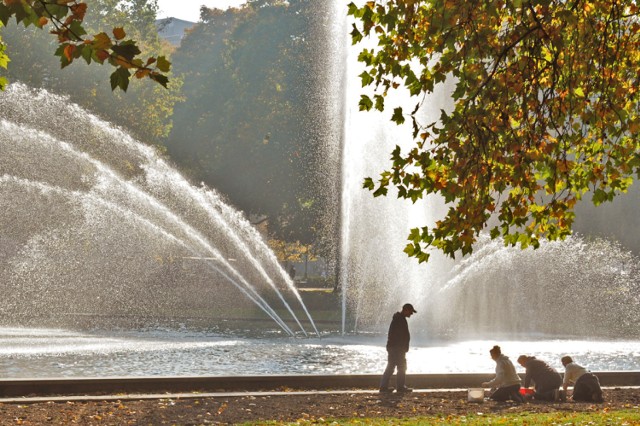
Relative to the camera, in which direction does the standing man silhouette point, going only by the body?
to the viewer's right

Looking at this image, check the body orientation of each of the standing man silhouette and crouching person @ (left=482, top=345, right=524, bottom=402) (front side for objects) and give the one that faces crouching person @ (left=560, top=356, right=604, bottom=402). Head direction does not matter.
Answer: the standing man silhouette

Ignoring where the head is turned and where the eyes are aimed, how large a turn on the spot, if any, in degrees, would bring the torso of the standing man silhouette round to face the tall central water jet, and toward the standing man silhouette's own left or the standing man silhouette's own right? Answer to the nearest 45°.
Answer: approximately 90° to the standing man silhouette's own left

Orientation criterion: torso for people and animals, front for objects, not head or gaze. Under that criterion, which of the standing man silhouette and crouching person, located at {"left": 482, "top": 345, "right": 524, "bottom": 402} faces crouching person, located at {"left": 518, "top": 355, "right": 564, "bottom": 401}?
the standing man silhouette

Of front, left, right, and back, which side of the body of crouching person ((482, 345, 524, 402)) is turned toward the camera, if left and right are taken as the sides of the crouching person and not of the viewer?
left

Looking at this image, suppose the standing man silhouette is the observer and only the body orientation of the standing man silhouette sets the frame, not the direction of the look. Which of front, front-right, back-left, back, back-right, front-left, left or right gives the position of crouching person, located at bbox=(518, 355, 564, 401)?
front

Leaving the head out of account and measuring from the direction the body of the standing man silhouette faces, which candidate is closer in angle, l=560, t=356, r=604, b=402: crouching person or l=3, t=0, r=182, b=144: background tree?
the crouching person

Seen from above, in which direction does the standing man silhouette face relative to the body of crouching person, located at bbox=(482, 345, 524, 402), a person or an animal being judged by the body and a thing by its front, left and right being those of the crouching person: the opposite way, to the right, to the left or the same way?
the opposite way

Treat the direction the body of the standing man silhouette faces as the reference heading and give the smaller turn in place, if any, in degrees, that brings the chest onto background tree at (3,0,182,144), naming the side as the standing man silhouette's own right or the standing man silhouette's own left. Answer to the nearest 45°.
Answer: approximately 135° to the standing man silhouette's own left

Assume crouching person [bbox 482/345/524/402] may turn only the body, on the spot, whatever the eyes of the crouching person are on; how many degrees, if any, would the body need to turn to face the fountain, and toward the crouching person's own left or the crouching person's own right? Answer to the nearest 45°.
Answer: approximately 45° to the crouching person's own right

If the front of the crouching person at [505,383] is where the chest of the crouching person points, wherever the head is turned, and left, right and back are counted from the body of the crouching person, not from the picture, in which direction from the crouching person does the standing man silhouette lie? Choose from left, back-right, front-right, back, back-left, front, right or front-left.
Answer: front

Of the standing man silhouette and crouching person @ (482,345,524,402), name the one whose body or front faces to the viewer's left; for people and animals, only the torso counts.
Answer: the crouching person

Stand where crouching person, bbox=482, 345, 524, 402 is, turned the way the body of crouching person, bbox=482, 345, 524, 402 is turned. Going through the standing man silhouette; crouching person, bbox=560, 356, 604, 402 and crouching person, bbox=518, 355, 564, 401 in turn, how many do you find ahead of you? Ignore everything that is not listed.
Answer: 1

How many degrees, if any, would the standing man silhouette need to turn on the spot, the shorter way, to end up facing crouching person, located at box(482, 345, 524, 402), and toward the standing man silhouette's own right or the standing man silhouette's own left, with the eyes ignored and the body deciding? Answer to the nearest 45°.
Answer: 0° — they already face them

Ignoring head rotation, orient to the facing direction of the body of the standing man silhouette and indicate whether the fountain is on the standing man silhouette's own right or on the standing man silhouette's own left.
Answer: on the standing man silhouette's own left
